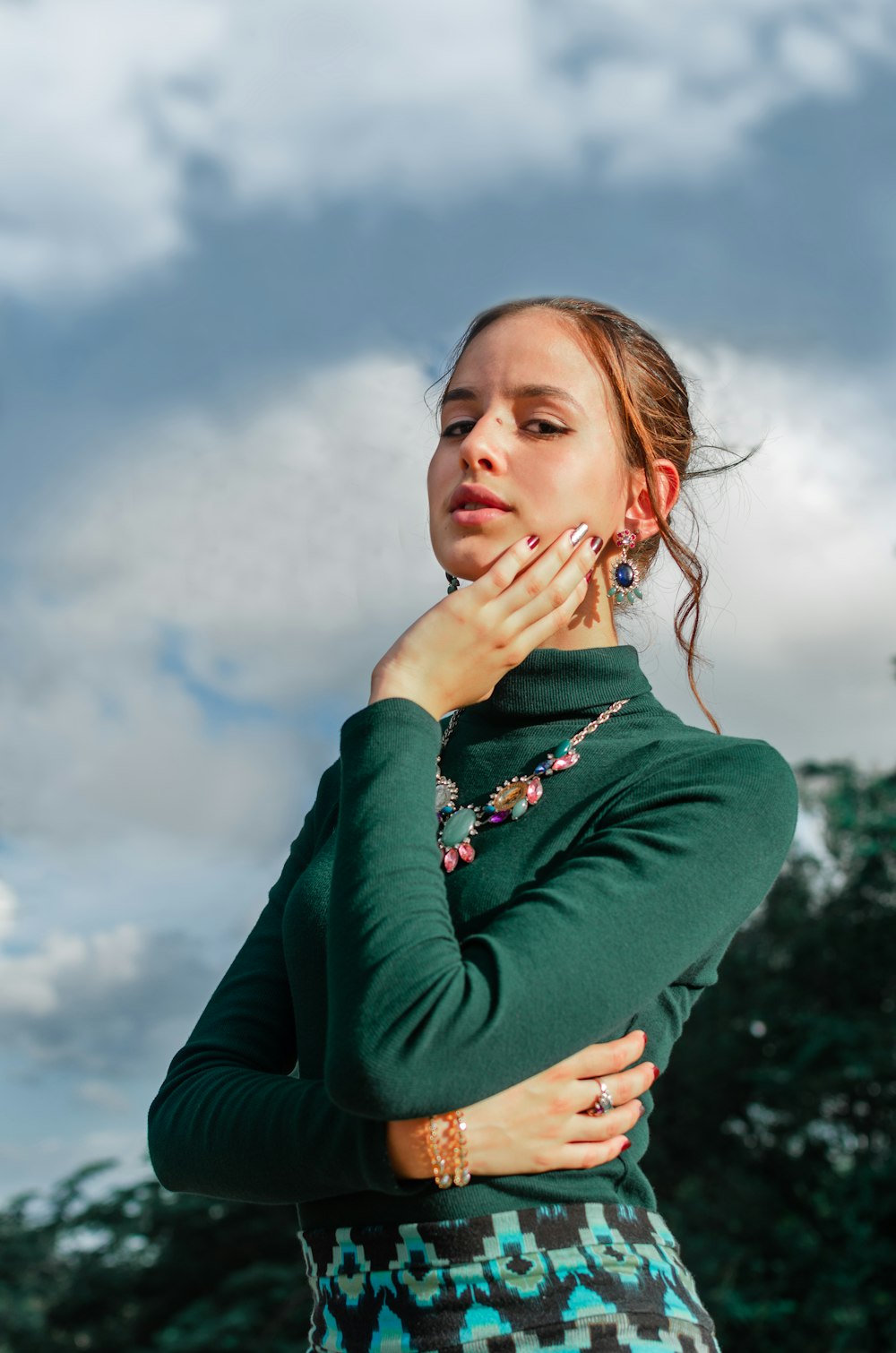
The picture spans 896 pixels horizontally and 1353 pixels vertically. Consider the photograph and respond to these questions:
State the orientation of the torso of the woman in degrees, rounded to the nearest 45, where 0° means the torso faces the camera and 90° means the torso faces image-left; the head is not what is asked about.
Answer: approximately 45°

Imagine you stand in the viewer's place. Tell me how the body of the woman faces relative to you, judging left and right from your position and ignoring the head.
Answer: facing the viewer and to the left of the viewer
